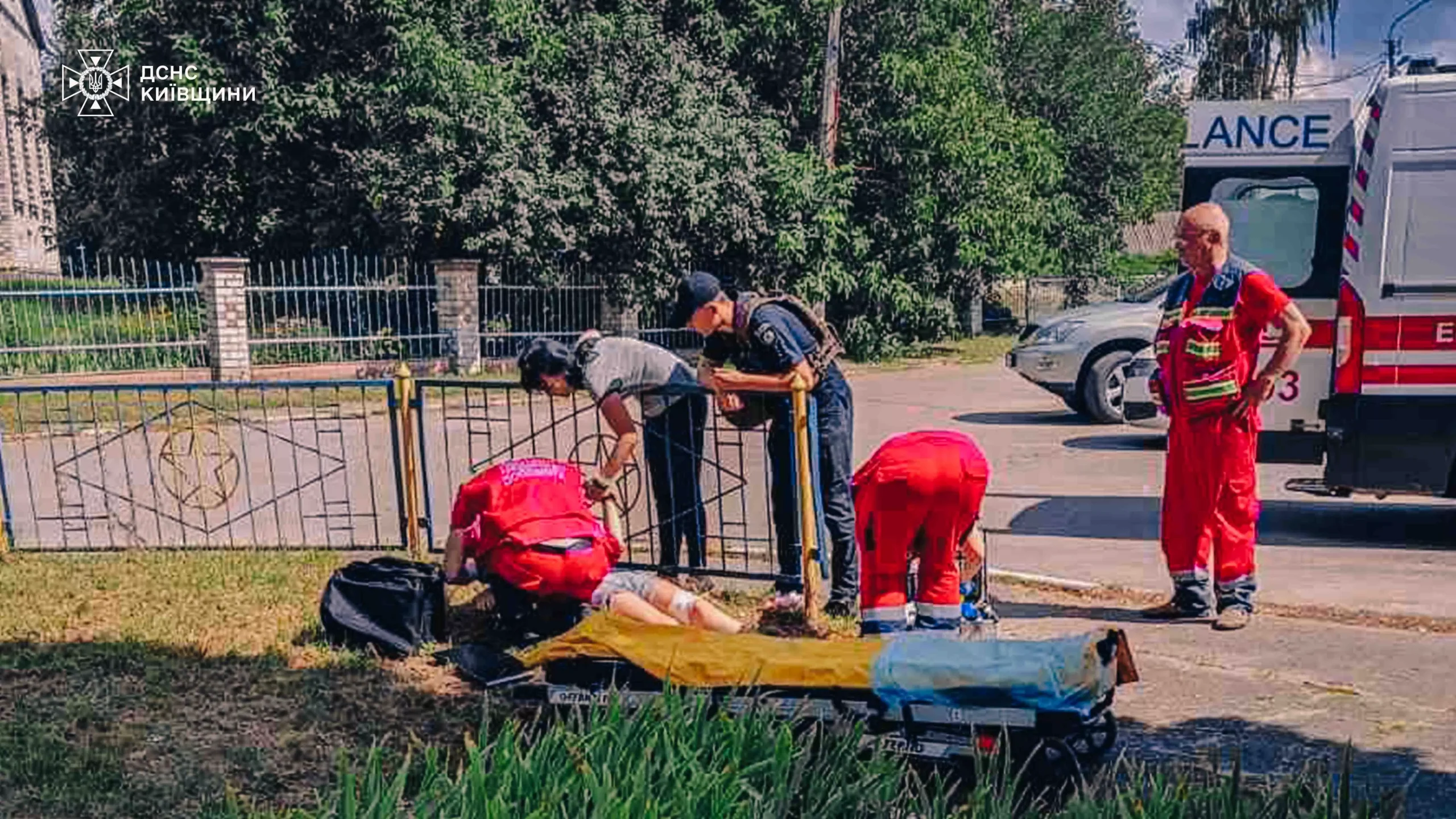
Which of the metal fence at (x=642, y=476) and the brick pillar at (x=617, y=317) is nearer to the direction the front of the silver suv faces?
the metal fence

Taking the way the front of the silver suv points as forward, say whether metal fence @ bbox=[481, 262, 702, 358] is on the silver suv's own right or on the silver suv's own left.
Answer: on the silver suv's own right

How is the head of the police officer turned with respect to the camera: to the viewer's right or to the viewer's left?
to the viewer's left

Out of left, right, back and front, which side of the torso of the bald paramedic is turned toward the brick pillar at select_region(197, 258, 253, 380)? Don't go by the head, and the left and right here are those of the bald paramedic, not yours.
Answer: right

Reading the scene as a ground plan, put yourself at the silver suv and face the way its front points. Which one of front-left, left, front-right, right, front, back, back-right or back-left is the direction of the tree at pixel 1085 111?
back-right

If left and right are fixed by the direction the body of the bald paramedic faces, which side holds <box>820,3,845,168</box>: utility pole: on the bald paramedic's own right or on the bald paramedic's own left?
on the bald paramedic's own right

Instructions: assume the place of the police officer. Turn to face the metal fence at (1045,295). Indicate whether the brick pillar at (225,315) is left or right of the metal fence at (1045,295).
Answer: left

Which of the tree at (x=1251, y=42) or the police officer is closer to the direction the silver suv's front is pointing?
the police officer

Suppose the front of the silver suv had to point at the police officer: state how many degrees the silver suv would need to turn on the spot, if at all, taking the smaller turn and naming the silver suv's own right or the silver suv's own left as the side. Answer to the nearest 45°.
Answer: approximately 45° to the silver suv's own left

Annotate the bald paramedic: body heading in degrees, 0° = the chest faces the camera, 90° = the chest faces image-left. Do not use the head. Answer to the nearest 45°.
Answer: approximately 45°

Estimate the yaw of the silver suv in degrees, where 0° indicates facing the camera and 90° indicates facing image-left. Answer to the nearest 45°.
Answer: approximately 45°
